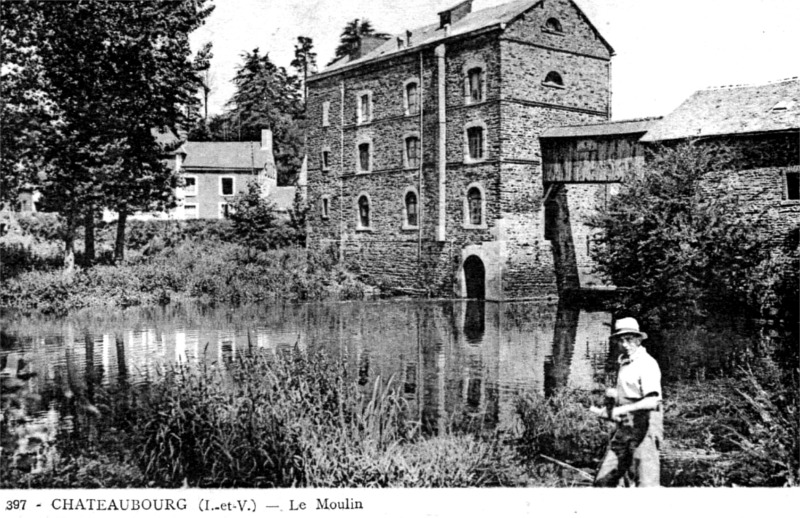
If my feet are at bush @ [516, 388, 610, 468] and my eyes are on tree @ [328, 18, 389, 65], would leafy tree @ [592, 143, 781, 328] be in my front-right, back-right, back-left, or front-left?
front-right

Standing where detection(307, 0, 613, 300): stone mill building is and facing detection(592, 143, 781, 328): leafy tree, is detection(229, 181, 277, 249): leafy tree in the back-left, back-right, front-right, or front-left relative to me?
back-right

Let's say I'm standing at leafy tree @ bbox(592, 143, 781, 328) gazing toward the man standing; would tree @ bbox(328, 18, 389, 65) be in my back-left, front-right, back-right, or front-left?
back-right

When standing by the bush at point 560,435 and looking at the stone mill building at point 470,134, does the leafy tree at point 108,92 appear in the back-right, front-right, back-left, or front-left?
front-left

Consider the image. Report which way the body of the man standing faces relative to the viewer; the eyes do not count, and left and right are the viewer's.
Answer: facing the viewer and to the left of the viewer

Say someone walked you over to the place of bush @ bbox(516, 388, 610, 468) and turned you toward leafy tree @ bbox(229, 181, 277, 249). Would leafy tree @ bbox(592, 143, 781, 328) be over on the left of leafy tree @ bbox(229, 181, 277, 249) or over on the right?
right

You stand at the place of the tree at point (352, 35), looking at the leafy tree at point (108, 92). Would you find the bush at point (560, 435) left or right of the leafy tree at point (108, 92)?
left

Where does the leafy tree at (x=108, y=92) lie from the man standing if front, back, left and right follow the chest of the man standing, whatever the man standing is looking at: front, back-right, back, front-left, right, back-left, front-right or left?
right

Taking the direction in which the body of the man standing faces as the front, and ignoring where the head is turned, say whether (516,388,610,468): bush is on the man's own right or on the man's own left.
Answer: on the man's own right

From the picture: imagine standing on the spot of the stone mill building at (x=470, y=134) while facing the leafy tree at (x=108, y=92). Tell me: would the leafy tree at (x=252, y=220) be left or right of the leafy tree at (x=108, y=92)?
right

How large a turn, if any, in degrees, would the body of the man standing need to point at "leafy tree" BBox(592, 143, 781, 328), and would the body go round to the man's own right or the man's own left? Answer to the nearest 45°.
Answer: approximately 135° to the man's own right

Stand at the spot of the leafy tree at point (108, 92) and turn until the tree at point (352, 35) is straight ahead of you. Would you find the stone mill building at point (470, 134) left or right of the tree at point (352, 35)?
right
